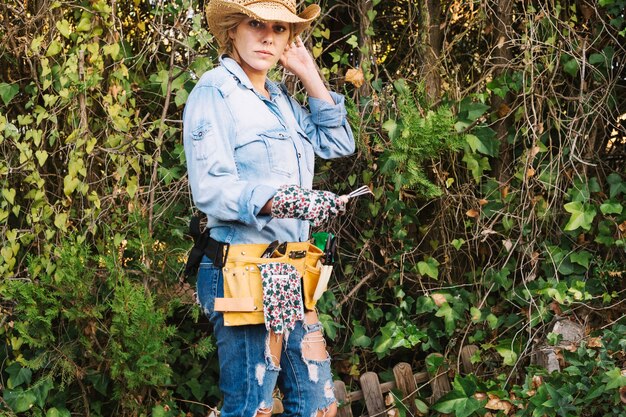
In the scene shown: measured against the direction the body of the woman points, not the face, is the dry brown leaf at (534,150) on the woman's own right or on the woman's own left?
on the woman's own left

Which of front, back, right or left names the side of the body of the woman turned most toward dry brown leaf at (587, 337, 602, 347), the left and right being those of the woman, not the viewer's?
left

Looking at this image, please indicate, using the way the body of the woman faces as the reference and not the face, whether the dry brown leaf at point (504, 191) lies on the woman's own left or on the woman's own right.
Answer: on the woman's own left

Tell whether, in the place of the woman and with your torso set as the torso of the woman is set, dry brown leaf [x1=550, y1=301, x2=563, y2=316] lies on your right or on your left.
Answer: on your left

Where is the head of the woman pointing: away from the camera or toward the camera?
toward the camera

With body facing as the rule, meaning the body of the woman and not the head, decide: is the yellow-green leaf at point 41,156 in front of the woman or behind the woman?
behind

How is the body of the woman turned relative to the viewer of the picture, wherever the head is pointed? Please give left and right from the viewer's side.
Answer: facing the viewer and to the right of the viewer

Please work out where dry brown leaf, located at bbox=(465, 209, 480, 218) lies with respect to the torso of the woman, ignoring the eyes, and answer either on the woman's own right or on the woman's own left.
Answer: on the woman's own left
